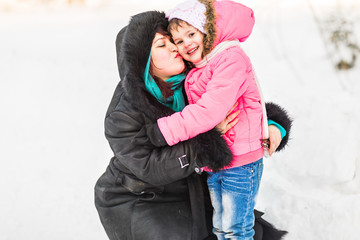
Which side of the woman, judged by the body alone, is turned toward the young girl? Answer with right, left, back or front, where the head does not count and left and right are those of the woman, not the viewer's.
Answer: front

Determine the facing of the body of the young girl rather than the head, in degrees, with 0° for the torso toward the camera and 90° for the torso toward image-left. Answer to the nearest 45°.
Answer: approximately 45°

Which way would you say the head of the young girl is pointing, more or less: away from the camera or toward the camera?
toward the camera

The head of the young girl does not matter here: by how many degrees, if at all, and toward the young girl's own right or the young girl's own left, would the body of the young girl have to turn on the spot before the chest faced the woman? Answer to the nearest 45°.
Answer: approximately 45° to the young girl's own right

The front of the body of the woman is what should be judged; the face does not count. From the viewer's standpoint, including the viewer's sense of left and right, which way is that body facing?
facing to the right of the viewer

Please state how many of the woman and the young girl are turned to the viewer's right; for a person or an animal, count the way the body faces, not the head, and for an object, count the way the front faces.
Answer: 1
